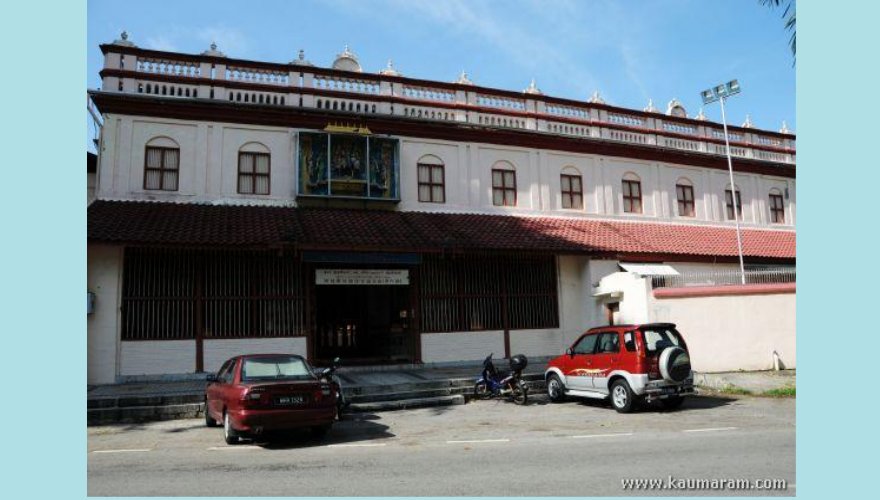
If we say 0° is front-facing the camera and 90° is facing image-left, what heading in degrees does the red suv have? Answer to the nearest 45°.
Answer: approximately 135°

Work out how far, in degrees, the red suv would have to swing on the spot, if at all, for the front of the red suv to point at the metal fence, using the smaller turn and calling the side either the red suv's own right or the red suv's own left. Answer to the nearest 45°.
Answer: approximately 45° to the red suv's own right

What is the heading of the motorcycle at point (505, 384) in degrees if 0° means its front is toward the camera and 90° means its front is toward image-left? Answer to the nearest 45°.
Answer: approximately 135°

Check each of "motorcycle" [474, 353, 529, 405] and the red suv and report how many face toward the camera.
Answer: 0

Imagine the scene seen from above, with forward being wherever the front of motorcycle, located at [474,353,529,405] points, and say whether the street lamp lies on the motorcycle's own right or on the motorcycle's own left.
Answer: on the motorcycle's own right

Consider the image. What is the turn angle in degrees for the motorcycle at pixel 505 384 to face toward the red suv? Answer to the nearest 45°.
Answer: approximately 180°

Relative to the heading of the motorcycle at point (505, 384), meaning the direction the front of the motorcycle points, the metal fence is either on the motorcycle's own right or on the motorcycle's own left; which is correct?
on the motorcycle's own right
